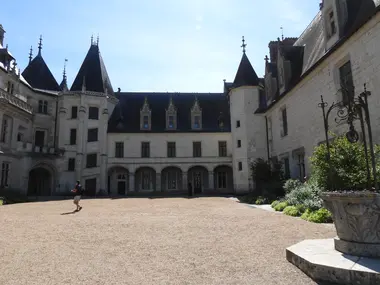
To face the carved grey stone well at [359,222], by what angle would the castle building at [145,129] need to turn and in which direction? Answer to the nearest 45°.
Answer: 0° — it already faces it

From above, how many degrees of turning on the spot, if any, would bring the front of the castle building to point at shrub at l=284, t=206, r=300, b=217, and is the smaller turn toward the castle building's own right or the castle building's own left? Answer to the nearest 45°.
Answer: approximately 45° to the castle building's own left

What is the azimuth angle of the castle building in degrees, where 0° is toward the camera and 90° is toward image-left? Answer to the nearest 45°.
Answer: approximately 0°

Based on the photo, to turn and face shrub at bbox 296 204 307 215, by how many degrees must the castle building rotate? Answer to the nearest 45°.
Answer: approximately 45° to its left

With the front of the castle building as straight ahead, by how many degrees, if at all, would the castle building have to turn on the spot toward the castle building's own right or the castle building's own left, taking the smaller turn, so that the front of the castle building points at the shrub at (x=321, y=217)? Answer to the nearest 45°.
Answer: approximately 45° to the castle building's own left

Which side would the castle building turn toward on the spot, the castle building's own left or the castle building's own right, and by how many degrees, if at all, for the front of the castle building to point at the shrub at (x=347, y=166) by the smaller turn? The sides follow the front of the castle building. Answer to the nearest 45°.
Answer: approximately 45° to the castle building's own left

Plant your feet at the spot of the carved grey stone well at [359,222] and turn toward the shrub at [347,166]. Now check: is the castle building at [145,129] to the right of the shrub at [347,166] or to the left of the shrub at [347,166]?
left
